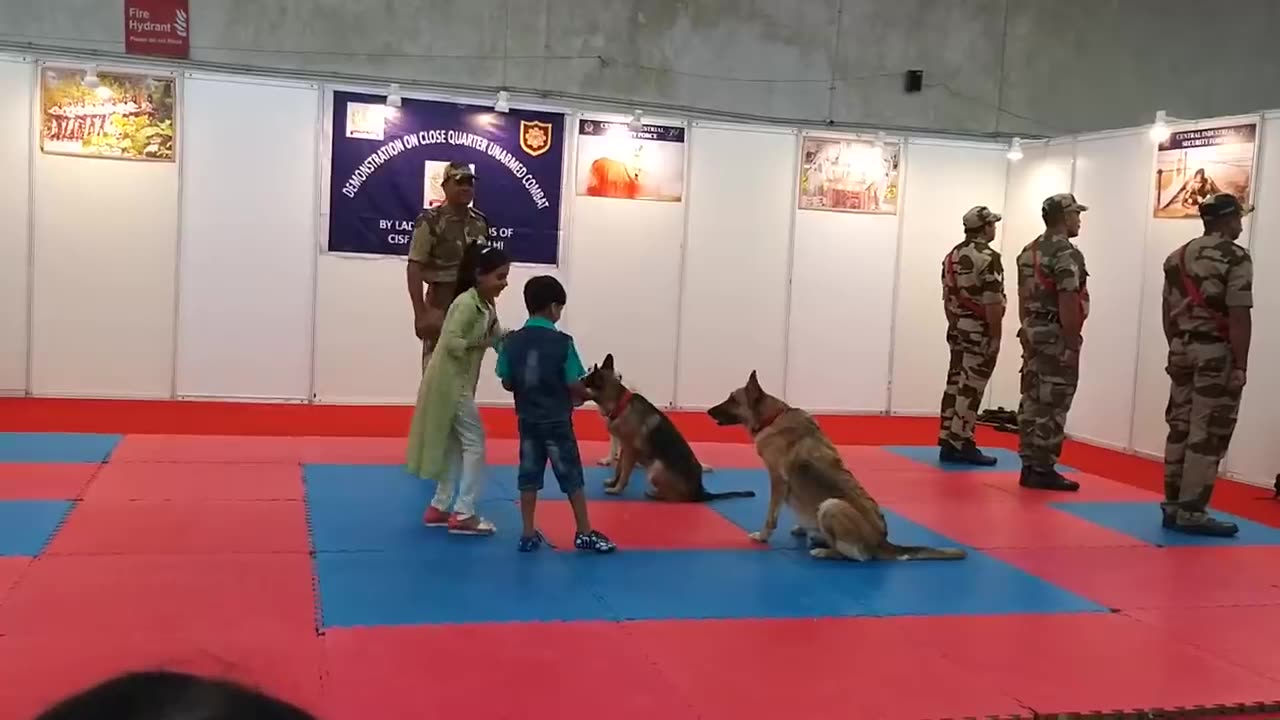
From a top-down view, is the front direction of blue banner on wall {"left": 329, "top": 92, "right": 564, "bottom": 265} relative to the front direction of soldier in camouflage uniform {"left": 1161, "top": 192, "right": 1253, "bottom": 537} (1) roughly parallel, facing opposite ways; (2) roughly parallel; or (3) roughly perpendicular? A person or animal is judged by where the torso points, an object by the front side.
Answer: roughly perpendicular

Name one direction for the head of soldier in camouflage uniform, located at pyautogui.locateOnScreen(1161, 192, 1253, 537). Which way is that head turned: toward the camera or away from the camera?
away from the camera

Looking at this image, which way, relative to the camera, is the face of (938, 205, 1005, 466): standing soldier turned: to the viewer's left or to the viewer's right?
to the viewer's right

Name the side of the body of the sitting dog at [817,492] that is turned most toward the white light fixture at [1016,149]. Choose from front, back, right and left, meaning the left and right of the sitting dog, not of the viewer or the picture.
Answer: right

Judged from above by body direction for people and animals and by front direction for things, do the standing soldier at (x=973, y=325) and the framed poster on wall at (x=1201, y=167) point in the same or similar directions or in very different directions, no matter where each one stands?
very different directions

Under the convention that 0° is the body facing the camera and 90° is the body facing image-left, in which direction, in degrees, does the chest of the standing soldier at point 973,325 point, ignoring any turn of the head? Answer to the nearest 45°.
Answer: approximately 225°

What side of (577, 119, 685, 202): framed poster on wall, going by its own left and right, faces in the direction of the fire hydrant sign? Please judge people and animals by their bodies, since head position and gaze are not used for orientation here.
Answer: right

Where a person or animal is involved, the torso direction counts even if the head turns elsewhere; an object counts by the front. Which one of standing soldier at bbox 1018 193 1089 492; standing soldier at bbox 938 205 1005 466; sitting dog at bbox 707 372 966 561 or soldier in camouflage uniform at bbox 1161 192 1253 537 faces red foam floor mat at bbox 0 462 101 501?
the sitting dog

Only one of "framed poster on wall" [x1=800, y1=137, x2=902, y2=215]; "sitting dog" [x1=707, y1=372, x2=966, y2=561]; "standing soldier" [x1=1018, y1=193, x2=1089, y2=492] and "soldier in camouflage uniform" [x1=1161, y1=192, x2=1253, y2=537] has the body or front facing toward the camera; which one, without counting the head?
the framed poster on wall

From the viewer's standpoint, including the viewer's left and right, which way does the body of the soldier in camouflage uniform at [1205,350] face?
facing away from the viewer and to the right of the viewer

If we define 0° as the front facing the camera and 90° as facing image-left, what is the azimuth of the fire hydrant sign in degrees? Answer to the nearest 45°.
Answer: approximately 0°

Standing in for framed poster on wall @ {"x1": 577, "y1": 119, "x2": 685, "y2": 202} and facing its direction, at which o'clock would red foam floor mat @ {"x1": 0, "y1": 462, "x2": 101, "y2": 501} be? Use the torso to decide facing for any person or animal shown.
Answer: The red foam floor mat is roughly at 1 o'clock from the framed poster on wall.

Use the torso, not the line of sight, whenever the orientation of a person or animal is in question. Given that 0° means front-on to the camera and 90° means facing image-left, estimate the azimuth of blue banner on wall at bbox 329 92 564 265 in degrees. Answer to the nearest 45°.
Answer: approximately 0°

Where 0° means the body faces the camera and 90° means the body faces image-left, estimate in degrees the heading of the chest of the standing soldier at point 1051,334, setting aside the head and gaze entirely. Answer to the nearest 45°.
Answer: approximately 225°

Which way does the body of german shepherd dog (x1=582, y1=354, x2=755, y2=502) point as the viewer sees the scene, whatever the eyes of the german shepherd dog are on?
to the viewer's left

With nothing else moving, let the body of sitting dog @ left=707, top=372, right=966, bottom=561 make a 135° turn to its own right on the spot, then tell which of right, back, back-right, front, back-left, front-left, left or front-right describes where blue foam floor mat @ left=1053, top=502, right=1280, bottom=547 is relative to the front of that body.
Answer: front

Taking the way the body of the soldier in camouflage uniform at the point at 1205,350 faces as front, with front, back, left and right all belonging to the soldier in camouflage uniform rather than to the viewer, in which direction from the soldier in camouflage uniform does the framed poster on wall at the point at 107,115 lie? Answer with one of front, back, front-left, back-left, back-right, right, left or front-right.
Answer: back-left

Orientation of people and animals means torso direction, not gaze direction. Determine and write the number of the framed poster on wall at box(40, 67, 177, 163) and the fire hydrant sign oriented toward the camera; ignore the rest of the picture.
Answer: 2
